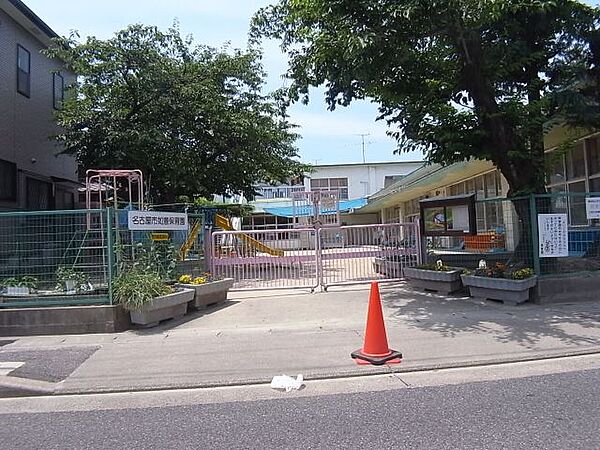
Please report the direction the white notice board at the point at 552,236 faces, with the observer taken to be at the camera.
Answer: facing the viewer

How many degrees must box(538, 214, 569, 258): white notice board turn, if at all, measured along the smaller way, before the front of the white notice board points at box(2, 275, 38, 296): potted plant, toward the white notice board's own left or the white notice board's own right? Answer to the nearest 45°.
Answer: approximately 45° to the white notice board's own right

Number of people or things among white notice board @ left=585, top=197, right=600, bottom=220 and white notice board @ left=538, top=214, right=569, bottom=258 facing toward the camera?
2

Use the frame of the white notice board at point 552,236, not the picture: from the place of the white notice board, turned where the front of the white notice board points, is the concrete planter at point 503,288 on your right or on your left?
on your right

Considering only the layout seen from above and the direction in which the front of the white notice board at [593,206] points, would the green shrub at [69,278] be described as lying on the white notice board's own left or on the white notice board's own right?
on the white notice board's own right

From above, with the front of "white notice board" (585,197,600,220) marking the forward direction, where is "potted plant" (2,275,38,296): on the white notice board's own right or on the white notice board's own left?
on the white notice board's own right

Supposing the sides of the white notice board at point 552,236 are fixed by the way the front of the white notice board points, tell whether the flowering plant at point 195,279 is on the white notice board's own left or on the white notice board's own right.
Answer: on the white notice board's own right

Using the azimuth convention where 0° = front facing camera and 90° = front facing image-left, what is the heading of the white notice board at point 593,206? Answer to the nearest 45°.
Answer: approximately 0°

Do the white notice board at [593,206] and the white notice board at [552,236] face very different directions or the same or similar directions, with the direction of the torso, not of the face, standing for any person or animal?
same or similar directions

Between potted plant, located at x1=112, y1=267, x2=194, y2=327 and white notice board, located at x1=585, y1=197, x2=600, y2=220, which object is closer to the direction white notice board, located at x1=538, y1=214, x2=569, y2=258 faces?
the potted plant

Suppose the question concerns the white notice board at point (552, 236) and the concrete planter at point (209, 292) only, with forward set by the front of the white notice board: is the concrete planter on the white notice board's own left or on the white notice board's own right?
on the white notice board's own right

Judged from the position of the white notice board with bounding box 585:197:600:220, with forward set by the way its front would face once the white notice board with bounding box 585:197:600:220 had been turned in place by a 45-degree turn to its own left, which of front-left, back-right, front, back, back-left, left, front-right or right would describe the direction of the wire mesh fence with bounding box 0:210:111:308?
right
